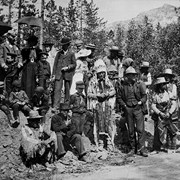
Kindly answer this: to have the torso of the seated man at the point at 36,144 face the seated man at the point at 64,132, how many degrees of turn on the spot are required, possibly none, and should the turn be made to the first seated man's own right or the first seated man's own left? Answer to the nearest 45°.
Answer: approximately 90° to the first seated man's own left

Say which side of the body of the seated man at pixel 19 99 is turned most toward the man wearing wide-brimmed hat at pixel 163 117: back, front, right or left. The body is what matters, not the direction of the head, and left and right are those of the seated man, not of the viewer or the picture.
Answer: left

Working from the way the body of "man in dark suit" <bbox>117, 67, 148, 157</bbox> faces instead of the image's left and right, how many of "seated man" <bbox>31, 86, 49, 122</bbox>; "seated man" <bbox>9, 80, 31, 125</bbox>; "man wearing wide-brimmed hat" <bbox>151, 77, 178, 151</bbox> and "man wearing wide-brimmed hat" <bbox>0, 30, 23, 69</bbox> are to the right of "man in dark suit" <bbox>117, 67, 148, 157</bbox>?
3

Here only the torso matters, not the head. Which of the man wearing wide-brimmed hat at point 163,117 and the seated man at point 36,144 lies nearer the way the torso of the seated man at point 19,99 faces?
the seated man

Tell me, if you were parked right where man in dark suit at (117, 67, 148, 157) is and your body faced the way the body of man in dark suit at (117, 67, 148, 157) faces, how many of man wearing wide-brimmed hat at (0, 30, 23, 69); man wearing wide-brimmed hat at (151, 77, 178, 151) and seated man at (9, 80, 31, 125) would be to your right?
2

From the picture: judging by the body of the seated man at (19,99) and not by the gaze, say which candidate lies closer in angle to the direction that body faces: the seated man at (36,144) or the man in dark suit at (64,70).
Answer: the seated man

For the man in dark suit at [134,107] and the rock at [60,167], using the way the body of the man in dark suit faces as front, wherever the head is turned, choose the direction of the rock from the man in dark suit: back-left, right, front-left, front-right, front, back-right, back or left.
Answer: front-right

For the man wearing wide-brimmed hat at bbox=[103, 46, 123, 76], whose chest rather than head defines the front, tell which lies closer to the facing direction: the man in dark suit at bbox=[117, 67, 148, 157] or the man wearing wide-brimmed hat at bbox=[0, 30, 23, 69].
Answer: the man in dark suit

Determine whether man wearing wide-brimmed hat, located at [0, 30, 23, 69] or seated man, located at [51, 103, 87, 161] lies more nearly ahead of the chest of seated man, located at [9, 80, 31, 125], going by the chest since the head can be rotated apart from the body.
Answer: the seated man

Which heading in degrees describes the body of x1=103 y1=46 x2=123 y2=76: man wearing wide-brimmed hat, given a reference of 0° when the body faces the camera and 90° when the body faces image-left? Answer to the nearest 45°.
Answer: approximately 0°

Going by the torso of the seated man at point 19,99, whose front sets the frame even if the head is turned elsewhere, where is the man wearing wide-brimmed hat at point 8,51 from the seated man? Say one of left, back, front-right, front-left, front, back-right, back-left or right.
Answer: back
